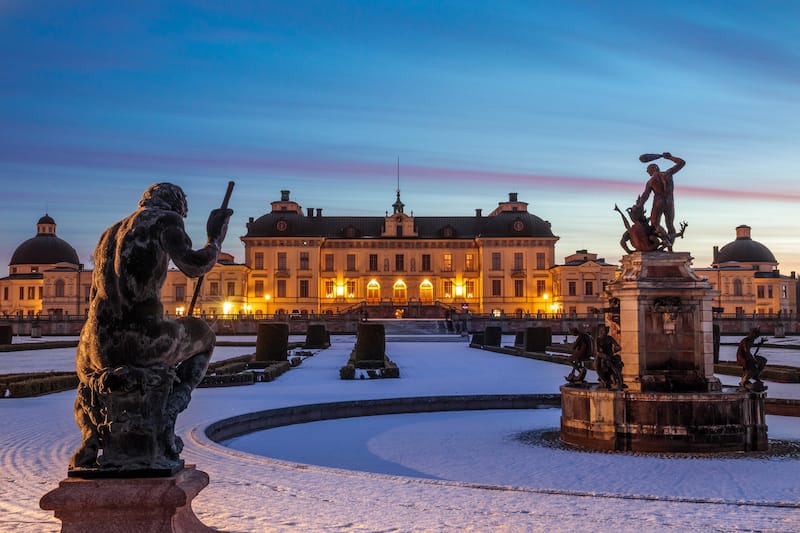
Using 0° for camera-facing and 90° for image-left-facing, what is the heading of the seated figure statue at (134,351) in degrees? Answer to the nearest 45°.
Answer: approximately 225°

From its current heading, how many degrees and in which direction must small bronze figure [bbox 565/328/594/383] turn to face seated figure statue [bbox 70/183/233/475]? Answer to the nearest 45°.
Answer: approximately 90° to its left

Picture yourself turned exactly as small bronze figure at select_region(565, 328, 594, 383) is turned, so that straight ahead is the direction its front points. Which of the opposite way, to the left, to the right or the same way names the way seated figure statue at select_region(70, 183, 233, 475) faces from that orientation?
to the right

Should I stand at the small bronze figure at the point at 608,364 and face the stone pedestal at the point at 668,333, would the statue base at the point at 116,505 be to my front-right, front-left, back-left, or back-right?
back-right

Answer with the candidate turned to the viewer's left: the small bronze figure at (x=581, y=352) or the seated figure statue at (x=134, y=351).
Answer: the small bronze figure

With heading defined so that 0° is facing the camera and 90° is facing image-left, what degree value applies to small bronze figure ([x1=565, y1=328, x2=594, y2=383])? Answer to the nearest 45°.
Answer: approximately 90°

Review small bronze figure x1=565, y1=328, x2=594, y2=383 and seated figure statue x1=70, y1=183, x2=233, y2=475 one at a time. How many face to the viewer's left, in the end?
1
